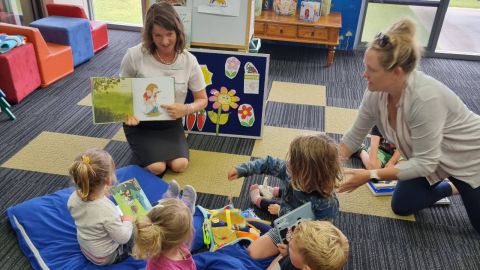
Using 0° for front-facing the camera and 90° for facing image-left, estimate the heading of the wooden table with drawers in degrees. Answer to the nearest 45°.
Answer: approximately 0°

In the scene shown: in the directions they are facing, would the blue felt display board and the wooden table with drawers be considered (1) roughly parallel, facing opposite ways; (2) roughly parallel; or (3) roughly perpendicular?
roughly parallel

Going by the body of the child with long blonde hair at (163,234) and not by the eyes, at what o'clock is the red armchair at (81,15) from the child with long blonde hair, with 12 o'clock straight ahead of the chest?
The red armchair is roughly at 10 o'clock from the child with long blonde hair.

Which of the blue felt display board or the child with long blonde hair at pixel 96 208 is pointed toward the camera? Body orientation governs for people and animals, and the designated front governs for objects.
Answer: the blue felt display board

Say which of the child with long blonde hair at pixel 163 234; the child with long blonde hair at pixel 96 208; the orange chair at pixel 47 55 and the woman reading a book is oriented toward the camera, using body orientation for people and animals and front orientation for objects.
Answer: the woman reading a book

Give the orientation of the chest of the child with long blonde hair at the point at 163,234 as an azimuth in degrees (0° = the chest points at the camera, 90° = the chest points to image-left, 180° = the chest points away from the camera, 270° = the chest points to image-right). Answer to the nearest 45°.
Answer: approximately 225°

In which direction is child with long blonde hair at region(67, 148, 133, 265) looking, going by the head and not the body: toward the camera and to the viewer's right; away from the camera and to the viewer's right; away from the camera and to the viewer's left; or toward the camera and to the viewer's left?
away from the camera and to the viewer's right

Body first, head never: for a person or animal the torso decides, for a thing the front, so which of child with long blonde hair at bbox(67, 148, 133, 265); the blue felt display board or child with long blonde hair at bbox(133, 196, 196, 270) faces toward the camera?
the blue felt display board

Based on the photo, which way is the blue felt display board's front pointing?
toward the camera

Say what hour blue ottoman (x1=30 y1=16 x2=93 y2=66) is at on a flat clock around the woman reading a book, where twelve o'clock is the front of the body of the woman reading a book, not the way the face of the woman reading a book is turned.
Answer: The blue ottoman is roughly at 5 o'clock from the woman reading a book.

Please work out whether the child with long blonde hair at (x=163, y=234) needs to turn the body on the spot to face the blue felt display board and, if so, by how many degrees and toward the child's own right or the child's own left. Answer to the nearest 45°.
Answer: approximately 45° to the child's own left

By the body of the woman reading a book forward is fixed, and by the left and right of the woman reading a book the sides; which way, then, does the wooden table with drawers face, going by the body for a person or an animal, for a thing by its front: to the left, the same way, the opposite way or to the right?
the same way

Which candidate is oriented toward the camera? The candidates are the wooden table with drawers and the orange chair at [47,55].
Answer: the wooden table with drawers

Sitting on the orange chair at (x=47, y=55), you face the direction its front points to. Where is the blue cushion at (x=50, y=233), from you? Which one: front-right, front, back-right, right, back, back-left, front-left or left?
back-right

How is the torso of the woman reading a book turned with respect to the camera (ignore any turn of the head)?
toward the camera

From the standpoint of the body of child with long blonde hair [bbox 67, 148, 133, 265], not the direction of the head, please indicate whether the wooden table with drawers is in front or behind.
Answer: in front

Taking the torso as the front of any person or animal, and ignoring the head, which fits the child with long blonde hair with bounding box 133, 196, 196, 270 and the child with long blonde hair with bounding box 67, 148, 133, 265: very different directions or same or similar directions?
same or similar directions
